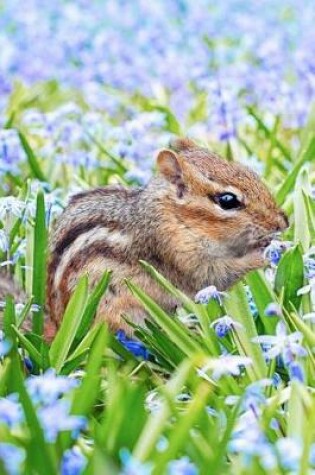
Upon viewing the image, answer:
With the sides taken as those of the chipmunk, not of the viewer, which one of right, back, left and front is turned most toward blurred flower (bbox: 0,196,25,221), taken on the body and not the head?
back

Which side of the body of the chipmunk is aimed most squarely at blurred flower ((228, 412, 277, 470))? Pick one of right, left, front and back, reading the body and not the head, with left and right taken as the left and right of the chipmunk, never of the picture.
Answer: right

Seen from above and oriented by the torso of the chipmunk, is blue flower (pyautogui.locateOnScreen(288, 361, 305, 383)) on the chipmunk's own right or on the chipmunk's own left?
on the chipmunk's own right

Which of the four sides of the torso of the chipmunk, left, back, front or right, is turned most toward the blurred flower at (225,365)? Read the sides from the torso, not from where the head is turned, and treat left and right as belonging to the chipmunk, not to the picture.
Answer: right

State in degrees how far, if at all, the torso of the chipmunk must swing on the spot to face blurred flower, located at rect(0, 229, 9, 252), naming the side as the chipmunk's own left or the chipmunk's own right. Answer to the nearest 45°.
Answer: approximately 180°

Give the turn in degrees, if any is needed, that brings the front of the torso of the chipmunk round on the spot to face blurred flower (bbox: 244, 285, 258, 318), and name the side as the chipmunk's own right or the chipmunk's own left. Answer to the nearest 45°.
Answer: approximately 45° to the chipmunk's own right

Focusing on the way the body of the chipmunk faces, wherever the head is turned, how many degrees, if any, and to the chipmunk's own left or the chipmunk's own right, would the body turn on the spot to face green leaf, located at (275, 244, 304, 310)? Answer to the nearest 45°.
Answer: approximately 45° to the chipmunk's own right

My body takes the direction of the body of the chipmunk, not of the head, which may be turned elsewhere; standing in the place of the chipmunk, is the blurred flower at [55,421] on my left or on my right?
on my right

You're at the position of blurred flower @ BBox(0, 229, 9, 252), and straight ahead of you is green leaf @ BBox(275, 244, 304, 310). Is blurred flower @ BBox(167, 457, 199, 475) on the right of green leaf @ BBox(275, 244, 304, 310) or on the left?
right

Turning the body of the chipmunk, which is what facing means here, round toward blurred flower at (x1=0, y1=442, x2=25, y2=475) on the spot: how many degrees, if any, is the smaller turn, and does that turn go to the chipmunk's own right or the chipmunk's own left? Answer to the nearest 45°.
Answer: approximately 90° to the chipmunk's own right

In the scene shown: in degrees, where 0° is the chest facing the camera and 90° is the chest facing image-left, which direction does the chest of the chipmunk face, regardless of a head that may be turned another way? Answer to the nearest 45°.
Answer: approximately 270°

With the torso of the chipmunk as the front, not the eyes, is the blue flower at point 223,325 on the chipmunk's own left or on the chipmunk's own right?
on the chipmunk's own right
